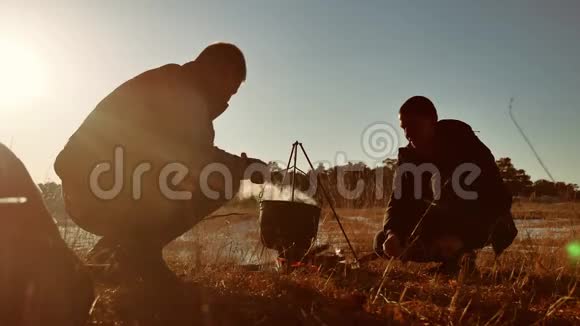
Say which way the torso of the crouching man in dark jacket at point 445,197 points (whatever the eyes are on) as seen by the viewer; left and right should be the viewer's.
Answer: facing the viewer and to the left of the viewer

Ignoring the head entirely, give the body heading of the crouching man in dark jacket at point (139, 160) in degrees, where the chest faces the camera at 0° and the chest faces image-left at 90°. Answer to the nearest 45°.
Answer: approximately 270°

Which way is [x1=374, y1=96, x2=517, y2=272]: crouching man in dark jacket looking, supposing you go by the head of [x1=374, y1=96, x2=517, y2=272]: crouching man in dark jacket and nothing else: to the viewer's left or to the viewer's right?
to the viewer's left

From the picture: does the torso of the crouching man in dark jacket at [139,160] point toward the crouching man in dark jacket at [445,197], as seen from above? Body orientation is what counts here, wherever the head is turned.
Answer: yes

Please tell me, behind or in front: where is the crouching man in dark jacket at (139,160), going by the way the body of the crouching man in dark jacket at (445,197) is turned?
in front

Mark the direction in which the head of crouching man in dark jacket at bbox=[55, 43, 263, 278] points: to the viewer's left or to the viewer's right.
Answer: to the viewer's right

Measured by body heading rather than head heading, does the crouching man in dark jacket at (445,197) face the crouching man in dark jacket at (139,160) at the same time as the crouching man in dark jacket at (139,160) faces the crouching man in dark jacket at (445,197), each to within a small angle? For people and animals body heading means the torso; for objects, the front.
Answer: yes

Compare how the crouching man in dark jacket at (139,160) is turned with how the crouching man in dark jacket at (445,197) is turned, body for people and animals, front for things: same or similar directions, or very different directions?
very different directions

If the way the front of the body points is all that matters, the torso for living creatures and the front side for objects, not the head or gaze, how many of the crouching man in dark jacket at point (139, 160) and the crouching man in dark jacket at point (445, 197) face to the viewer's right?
1
